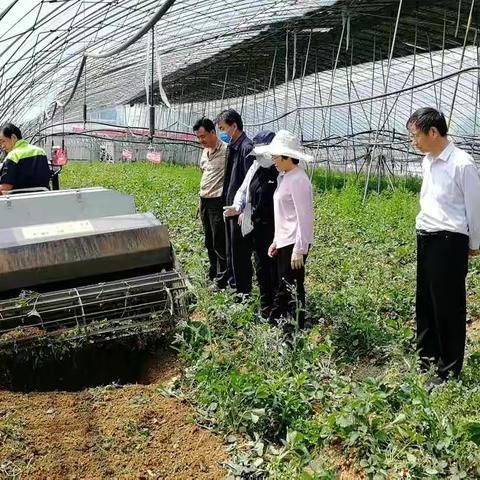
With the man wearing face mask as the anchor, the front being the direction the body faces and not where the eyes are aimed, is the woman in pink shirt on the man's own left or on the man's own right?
on the man's own left

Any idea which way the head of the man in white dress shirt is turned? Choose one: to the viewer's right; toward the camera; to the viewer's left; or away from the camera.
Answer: to the viewer's left

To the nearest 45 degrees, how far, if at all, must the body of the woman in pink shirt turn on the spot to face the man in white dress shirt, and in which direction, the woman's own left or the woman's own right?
approximately 90° to the woman's own left

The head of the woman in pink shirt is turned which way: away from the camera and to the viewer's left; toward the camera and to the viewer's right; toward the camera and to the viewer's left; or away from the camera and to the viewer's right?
toward the camera and to the viewer's left

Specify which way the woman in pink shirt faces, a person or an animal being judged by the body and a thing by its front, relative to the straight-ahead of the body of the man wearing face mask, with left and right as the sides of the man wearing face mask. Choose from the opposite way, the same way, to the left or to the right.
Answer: the same way

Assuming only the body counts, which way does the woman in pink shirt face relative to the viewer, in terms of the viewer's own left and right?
facing the viewer and to the left of the viewer

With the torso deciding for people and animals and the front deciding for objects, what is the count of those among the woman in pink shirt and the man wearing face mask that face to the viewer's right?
0

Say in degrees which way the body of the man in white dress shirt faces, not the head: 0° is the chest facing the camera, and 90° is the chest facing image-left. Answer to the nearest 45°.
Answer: approximately 45°
